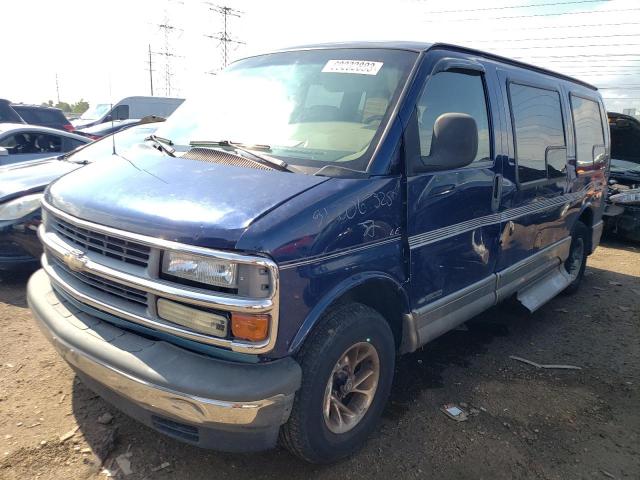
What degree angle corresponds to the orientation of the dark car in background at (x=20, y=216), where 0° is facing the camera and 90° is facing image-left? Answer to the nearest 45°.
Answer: approximately 45°

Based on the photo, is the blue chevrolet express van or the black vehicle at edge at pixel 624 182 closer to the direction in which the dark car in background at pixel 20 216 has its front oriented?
the blue chevrolet express van

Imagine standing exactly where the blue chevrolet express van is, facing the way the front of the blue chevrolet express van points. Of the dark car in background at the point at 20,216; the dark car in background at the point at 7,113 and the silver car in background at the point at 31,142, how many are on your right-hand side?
3

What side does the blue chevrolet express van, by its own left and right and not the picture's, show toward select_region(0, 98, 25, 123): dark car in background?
right

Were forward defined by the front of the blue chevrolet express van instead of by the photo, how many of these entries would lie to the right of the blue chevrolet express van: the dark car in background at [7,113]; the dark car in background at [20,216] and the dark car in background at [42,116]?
3

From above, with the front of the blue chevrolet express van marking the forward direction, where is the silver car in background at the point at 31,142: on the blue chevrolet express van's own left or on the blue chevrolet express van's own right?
on the blue chevrolet express van's own right

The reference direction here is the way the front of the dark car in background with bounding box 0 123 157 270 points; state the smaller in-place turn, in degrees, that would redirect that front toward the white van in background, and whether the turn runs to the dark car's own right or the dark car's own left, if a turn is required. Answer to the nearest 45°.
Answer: approximately 135° to the dark car's own right

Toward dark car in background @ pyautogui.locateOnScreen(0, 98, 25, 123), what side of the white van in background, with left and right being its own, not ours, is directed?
front

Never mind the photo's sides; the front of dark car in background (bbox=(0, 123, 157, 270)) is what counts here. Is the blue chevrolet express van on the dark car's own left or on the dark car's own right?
on the dark car's own left

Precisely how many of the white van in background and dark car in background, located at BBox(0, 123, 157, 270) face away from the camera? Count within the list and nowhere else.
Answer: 0
